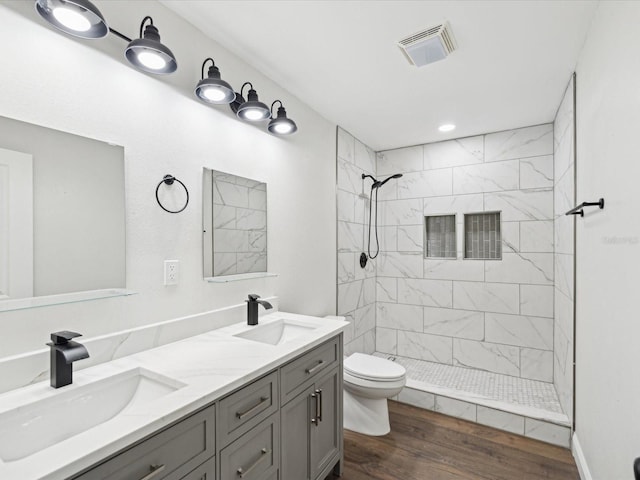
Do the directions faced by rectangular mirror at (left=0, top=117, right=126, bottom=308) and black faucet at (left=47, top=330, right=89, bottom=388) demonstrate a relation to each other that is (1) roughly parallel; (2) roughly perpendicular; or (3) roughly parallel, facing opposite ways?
roughly parallel

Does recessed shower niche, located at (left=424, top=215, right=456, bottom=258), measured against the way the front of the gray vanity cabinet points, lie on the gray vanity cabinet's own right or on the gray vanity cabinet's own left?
on the gray vanity cabinet's own left

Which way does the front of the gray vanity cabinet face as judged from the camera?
facing the viewer and to the right of the viewer

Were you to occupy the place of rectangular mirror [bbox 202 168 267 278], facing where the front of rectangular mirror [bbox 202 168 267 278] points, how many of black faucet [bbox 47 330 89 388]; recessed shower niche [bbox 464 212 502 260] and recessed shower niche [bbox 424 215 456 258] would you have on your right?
1

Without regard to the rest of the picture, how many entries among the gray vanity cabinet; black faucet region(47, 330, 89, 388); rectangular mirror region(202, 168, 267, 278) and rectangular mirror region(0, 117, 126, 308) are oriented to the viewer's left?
0

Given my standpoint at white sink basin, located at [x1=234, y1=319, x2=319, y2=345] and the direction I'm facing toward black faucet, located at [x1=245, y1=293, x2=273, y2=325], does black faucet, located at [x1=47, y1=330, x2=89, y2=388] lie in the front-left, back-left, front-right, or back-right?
front-left

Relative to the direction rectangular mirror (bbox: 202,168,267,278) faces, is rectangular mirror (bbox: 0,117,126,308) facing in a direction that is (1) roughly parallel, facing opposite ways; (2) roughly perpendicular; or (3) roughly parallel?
roughly parallel
